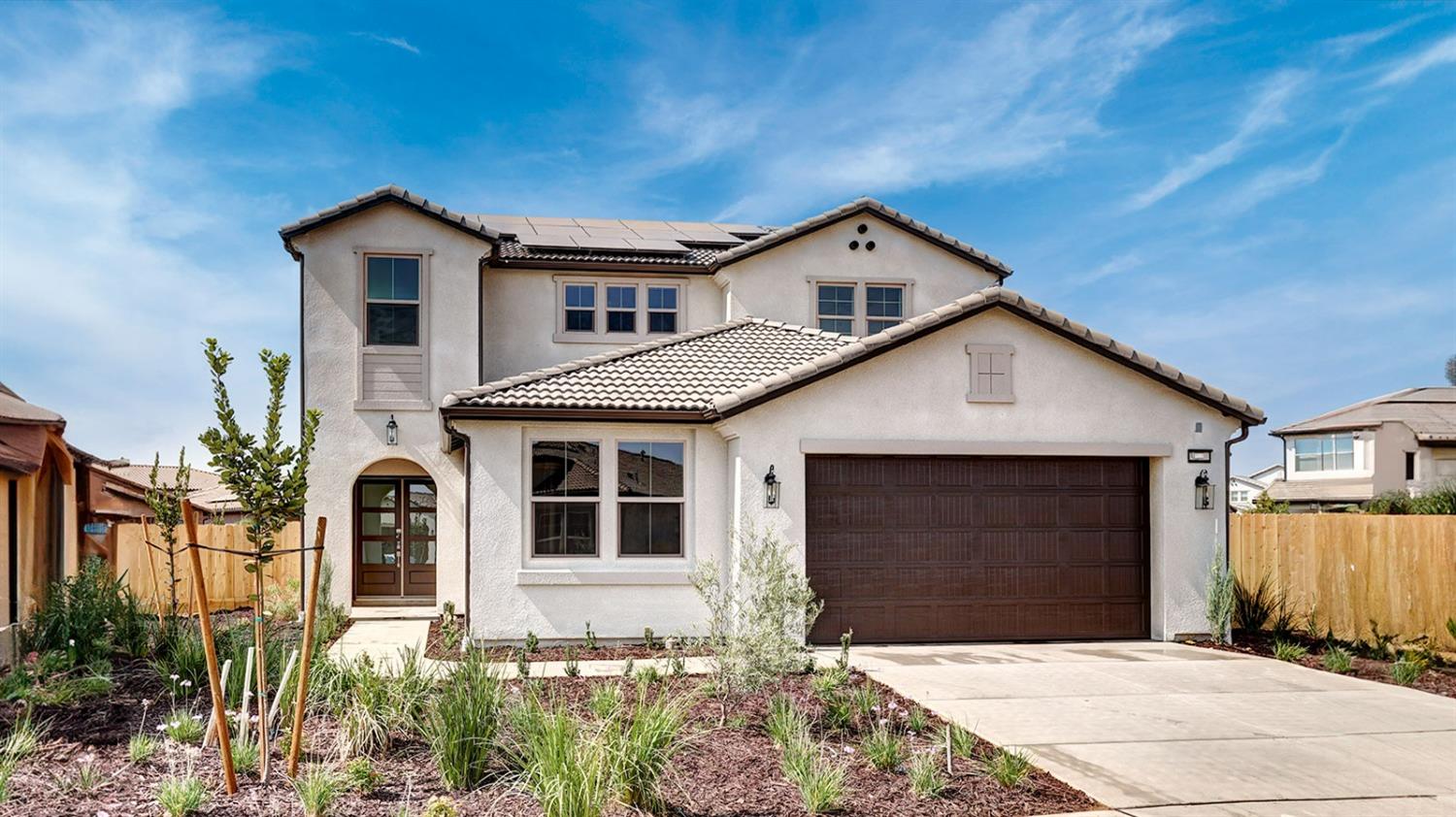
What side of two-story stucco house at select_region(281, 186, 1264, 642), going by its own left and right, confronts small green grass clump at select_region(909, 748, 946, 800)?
front

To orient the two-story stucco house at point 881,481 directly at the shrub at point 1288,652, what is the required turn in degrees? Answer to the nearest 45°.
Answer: approximately 90° to its left

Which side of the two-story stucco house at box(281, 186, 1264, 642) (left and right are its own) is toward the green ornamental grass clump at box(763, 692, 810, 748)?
front

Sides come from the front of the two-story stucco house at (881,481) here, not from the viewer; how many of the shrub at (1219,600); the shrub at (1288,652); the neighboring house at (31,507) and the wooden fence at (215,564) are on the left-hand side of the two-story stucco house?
2

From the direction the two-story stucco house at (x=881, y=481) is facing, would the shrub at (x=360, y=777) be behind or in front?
in front

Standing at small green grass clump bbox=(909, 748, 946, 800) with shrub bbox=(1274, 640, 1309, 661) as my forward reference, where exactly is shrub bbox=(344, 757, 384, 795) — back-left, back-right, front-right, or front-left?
back-left

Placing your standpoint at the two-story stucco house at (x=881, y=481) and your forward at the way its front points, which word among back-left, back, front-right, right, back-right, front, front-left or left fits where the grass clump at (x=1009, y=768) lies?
front

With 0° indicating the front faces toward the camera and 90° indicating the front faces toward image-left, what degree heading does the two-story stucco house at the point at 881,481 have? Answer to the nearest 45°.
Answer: approximately 0°

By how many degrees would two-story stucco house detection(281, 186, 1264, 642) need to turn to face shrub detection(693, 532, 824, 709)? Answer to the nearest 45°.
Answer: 0° — it already faces it

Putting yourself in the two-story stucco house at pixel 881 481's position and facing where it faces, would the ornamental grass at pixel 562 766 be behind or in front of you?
in front

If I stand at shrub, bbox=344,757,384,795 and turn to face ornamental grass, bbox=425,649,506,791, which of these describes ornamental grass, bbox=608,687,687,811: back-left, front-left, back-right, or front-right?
front-right

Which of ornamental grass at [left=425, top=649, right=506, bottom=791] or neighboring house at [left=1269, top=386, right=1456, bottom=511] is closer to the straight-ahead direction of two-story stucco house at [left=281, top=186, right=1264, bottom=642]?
the ornamental grass

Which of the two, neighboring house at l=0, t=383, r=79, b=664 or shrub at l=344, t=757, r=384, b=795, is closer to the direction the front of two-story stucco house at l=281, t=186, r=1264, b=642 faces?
the shrub
